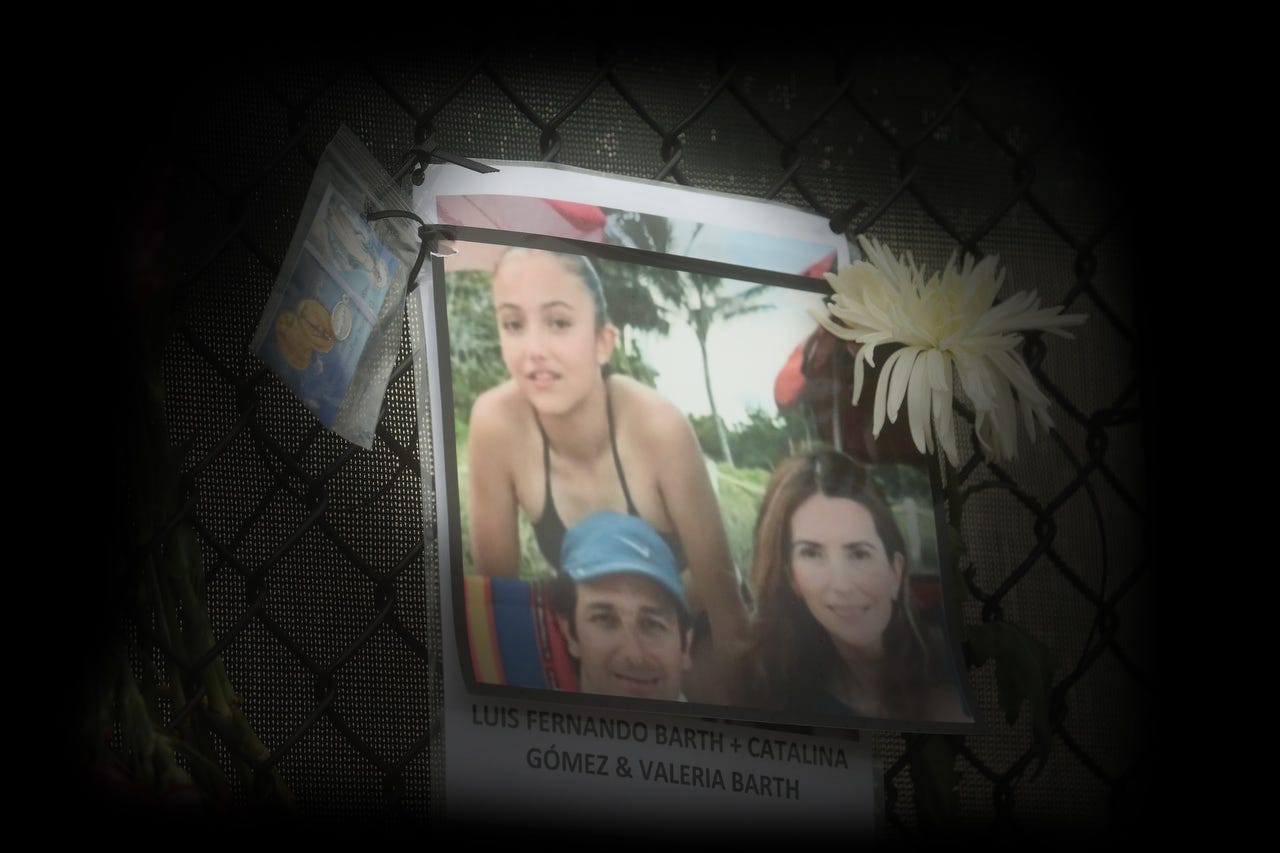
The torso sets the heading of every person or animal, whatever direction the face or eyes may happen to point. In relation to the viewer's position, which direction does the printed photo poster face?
facing the viewer
